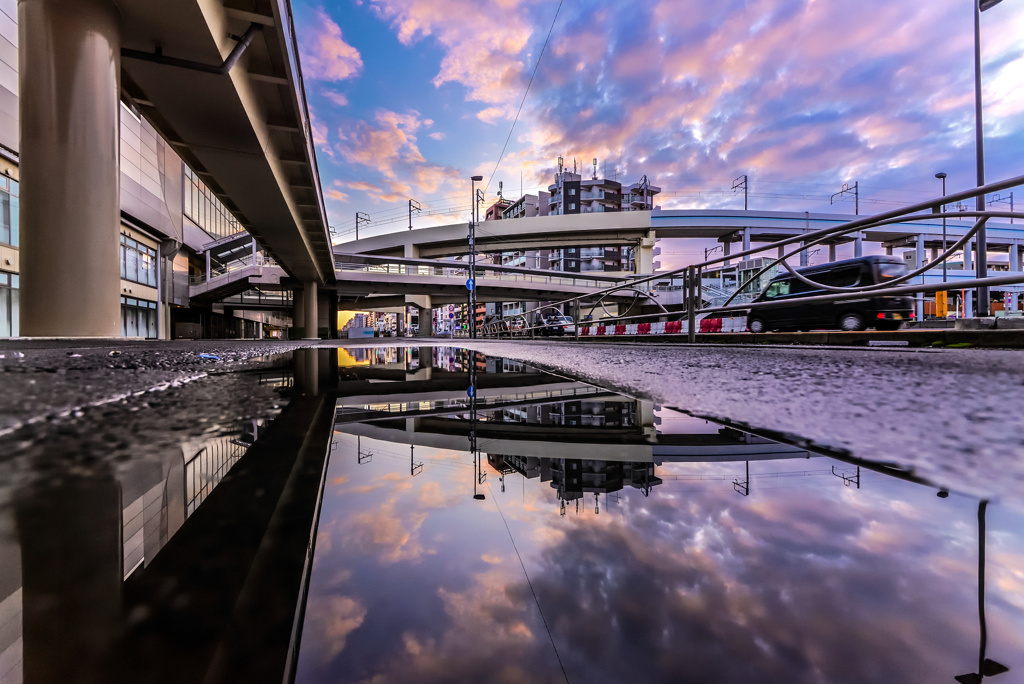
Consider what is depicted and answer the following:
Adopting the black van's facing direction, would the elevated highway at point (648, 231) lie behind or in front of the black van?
in front

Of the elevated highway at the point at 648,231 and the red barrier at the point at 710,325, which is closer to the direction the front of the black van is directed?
the red barrier
